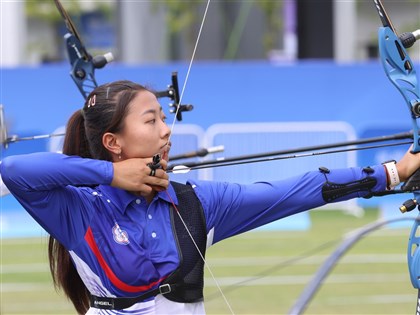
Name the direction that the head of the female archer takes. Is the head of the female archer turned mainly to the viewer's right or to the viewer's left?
to the viewer's right

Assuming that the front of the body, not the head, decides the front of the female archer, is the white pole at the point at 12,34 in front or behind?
behind

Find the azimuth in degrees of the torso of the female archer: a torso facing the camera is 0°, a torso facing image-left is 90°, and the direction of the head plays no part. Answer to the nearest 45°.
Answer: approximately 315°

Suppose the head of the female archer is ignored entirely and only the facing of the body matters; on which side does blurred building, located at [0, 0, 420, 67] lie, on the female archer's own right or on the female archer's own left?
on the female archer's own left
